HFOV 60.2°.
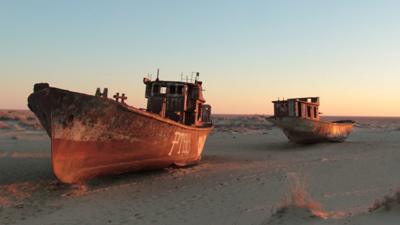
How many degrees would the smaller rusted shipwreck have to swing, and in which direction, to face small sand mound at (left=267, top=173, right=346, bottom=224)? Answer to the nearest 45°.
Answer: approximately 135° to its right

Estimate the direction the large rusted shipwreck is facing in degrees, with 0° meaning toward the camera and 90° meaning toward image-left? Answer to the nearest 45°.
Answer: approximately 45°

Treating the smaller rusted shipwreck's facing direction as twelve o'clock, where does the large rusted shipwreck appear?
The large rusted shipwreck is roughly at 5 o'clock from the smaller rusted shipwreck.

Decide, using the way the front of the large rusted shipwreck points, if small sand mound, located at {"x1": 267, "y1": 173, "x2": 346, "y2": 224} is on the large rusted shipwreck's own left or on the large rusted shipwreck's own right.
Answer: on the large rusted shipwreck's own left

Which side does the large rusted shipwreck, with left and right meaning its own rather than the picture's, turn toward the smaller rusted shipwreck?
back

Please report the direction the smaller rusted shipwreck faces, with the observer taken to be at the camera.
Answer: facing away from the viewer and to the right of the viewer

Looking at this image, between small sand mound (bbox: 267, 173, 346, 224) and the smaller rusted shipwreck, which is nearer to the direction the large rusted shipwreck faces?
the small sand mound
